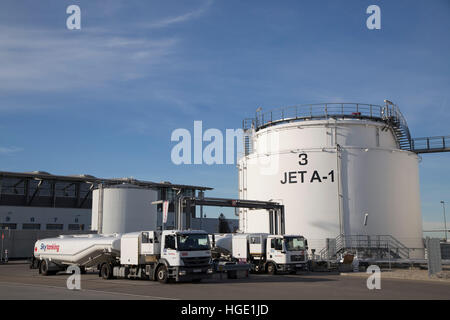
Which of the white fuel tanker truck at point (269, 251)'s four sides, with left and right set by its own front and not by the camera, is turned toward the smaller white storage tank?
back

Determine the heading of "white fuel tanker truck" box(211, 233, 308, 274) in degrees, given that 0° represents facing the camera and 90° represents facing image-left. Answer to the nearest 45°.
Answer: approximately 315°

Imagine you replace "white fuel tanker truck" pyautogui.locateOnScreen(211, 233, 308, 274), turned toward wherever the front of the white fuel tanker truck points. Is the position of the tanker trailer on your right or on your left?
on your right

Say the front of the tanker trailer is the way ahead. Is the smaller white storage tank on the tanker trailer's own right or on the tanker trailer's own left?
on the tanker trailer's own left

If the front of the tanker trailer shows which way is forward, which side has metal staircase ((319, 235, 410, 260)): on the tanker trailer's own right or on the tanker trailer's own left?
on the tanker trailer's own left

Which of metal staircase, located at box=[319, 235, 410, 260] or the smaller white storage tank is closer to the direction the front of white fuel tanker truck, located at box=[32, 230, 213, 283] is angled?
the metal staircase

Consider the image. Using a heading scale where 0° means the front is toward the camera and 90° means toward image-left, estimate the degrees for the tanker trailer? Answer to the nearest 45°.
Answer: approximately 315°

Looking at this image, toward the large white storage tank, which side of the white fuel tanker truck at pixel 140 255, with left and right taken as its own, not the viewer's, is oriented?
left

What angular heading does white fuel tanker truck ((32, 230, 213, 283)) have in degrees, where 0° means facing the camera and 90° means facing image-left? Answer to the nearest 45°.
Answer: approximately 315°

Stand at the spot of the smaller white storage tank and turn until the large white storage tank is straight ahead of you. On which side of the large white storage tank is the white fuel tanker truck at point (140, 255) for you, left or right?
right

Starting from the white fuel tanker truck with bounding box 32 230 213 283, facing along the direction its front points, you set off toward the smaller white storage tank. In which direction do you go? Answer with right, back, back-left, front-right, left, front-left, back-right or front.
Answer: back-left
